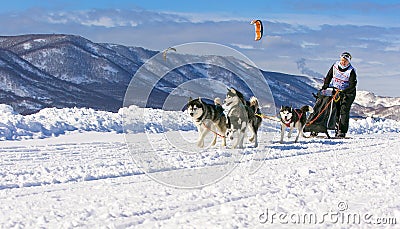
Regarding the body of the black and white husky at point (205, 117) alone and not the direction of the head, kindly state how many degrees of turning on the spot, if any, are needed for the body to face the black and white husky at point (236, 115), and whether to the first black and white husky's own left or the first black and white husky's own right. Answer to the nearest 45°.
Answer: approximately 135° to the first black and white husky's own left

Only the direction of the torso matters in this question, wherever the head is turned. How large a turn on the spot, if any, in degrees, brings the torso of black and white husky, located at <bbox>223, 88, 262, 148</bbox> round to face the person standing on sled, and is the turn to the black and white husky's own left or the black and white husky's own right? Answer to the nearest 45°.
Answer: approximately 180°

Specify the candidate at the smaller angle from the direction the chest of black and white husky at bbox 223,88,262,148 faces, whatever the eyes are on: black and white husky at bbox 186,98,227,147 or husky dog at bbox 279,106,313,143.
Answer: the black and white husky

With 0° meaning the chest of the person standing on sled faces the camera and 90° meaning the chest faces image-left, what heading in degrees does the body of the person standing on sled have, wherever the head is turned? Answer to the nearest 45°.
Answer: approximately 45°

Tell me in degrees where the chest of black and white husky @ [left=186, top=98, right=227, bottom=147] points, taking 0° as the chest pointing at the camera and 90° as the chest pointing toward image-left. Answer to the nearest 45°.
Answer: approximately 45°

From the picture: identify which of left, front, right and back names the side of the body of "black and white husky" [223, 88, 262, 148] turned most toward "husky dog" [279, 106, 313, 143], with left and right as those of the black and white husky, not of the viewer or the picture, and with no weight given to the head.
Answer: back

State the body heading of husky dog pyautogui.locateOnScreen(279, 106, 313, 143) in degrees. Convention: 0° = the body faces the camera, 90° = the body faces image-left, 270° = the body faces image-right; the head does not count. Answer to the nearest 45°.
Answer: approximately 45°

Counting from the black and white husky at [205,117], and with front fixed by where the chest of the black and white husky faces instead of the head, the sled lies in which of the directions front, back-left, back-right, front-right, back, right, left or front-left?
back
